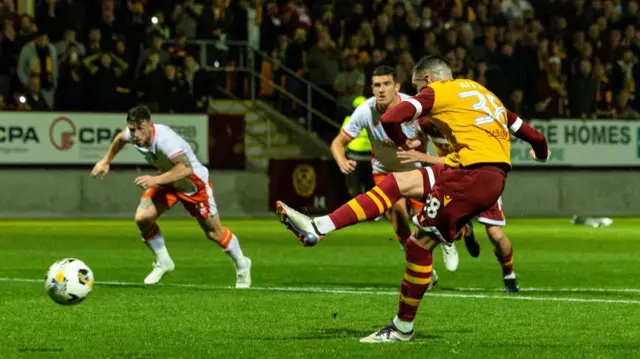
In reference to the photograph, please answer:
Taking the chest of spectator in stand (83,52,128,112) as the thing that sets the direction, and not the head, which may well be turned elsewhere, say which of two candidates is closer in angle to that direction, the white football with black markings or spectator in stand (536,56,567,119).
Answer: the white football with black markings

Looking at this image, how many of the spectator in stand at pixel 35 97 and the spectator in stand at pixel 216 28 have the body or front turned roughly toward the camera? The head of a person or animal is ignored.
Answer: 2

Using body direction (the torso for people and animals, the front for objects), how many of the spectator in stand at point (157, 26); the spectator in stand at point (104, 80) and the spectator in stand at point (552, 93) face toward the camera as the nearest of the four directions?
3

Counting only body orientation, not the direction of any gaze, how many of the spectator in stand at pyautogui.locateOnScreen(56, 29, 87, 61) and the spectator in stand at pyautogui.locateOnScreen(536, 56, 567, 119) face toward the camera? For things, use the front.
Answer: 2

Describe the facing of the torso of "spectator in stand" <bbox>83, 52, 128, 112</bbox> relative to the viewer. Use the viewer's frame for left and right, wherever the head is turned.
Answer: facing the viewer

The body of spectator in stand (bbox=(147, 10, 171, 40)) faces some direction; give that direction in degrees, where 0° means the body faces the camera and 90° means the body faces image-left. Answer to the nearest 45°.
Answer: approximately 0°

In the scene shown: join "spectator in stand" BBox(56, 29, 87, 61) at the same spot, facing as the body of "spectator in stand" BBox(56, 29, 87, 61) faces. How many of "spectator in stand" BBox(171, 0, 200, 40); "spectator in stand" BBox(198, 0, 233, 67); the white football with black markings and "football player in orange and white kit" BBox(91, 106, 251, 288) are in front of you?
2

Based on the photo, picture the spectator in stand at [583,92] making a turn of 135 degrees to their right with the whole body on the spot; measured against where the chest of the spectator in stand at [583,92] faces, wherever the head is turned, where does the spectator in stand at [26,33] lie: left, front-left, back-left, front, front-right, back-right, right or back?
left

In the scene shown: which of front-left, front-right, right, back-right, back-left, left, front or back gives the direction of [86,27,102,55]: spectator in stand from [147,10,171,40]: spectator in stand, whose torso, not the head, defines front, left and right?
front-right
